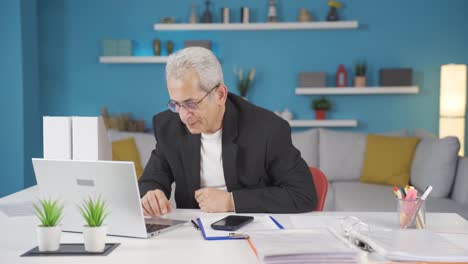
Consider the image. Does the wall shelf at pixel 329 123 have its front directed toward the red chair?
yes

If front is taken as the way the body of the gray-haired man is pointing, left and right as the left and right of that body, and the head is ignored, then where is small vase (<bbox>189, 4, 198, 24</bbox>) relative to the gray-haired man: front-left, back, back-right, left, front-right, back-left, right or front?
back-right

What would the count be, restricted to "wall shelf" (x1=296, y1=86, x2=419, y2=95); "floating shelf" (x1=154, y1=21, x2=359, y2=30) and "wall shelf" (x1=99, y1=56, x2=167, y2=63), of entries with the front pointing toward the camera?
3

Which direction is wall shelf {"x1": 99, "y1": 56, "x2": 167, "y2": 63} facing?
toward the camera

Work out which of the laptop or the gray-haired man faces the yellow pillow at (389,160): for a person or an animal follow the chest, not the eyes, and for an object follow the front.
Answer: the laptop

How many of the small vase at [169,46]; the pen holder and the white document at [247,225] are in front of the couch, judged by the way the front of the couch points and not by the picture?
2

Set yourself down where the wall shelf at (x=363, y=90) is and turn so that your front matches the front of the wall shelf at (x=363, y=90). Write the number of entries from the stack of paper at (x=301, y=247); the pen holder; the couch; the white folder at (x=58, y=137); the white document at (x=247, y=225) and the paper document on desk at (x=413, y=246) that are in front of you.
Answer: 6

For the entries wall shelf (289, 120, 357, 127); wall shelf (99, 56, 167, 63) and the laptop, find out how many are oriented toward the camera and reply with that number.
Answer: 2

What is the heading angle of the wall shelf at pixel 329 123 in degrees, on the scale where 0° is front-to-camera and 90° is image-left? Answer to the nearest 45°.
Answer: approximately 0°

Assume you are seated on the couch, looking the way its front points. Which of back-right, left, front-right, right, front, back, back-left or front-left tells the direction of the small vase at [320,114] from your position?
back

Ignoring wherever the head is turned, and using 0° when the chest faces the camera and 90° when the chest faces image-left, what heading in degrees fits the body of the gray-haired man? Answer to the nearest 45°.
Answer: approximately 45°

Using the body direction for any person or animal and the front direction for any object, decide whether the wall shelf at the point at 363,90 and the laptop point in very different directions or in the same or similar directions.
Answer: very different directions

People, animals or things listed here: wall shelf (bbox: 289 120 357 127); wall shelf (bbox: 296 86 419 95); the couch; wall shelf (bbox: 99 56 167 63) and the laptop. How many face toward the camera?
4

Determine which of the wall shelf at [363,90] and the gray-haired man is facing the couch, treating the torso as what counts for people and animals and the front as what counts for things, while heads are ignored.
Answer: the wall shelf

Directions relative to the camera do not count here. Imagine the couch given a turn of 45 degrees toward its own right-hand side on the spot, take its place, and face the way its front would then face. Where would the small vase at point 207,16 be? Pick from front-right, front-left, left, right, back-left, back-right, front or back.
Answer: right

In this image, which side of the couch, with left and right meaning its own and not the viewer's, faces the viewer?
front

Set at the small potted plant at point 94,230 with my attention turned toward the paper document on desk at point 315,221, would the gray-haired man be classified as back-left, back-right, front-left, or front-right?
front-left

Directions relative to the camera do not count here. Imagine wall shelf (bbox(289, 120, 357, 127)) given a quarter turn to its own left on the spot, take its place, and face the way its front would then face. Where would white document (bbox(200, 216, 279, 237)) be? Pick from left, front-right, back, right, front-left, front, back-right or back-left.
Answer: right
